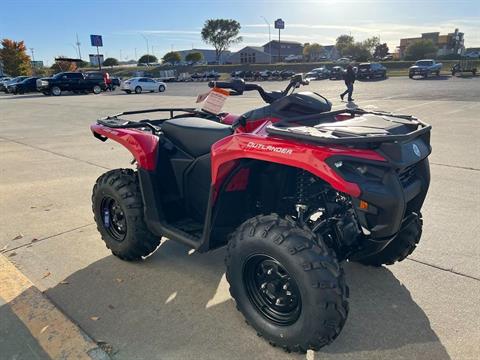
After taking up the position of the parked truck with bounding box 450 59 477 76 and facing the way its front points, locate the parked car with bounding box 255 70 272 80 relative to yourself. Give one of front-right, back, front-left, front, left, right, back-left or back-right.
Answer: front-right

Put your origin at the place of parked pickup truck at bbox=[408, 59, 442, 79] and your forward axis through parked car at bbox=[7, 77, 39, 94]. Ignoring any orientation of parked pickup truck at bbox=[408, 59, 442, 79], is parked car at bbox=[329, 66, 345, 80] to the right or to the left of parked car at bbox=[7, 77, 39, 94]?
right

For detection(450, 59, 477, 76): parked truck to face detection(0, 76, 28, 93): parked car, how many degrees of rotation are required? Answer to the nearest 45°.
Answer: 0° — it already faces it

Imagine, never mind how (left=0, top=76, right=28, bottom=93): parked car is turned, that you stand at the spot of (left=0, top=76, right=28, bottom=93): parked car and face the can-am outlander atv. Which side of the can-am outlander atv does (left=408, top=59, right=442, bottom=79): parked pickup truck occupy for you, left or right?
left

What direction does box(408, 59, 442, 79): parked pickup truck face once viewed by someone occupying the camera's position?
facing the viewer and to the left of the viewer

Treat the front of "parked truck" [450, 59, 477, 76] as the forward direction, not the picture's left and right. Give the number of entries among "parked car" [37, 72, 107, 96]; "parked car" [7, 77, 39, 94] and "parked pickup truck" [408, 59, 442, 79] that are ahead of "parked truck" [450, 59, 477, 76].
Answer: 3

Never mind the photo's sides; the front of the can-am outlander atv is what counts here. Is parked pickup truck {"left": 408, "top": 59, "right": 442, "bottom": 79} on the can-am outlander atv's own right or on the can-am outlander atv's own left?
on the can-am outlander atv's own left

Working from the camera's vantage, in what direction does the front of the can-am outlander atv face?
facing the viewer and to the right of the viewer

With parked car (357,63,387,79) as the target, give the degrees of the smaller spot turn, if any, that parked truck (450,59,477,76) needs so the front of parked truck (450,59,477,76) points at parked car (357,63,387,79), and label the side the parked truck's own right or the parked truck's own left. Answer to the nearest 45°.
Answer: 0° — it already faces it

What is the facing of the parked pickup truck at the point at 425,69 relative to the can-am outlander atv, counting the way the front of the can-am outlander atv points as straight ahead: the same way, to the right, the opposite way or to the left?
to the right

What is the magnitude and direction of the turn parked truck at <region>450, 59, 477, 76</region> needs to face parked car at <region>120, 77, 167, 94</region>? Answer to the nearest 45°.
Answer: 0° — it already faces it

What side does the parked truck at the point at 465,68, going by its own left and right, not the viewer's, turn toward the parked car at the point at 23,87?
front

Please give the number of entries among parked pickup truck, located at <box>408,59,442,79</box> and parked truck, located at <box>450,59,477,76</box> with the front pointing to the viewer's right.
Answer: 0
